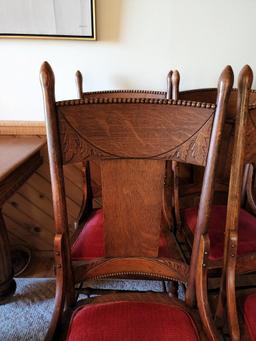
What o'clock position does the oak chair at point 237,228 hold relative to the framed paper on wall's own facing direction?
The oak chair is roughly at 11 o'clock from the framed paper on wall.

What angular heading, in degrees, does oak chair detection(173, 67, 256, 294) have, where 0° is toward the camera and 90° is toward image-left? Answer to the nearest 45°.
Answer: approximately 0°

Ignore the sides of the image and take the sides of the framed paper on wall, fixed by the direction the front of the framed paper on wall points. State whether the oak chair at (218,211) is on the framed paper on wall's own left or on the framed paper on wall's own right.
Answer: on the framed paper on wall's own left
